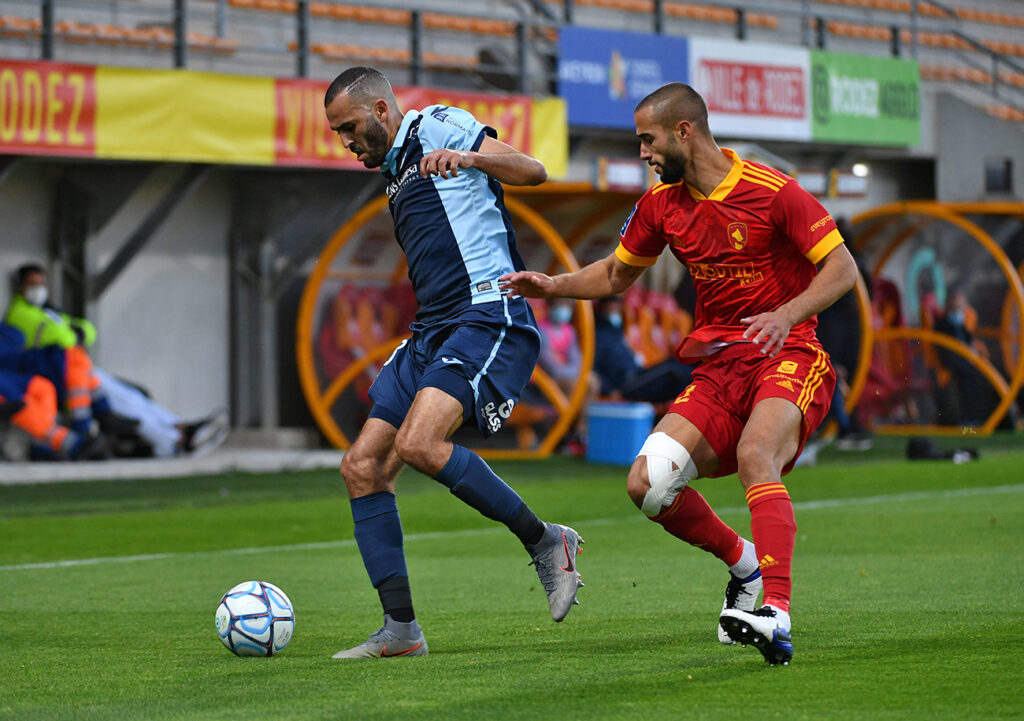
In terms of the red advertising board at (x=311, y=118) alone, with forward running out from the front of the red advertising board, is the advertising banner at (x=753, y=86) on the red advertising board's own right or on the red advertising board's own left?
on the red advertising board's own left

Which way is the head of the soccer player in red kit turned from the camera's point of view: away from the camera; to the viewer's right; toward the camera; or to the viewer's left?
to the viewer's left

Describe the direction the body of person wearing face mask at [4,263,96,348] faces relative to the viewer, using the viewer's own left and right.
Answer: facing the viewer and to the right of the viewer

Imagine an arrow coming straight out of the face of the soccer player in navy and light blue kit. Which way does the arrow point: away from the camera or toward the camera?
toward the camera

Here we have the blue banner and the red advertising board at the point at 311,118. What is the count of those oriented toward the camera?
2

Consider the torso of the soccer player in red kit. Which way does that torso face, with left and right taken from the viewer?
facing the viewer and to the left of the viewer

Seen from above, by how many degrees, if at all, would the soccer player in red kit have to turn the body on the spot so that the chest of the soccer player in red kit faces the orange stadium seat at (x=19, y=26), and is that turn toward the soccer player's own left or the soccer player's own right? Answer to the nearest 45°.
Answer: approximately 90° to the soccer player's own right

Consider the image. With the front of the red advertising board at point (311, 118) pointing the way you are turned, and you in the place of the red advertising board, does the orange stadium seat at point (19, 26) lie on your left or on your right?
on your right

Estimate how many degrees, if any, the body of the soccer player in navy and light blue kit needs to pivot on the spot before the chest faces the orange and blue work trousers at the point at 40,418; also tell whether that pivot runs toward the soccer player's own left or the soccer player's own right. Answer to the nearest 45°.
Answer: approximately 90° to the soccer player's own right

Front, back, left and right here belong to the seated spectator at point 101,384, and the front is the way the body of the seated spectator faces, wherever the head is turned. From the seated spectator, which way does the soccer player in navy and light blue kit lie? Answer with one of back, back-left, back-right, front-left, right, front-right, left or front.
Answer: front-right

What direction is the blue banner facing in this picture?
toward the camera

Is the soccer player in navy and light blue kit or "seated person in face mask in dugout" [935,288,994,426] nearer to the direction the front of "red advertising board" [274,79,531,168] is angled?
the soccer player in navy and light blue kit

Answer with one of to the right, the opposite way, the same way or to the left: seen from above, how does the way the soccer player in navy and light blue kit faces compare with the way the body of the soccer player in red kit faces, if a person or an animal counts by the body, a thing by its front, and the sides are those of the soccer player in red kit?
the same way

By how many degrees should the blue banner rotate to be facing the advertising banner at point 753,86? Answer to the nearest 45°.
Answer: approximately 135° to its left

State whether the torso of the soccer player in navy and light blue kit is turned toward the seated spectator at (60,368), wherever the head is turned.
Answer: no

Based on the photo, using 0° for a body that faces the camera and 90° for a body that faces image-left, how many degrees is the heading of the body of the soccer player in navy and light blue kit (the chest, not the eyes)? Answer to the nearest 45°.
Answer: approximately 45°

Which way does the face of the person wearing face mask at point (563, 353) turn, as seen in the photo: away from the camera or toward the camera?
toward the camera
